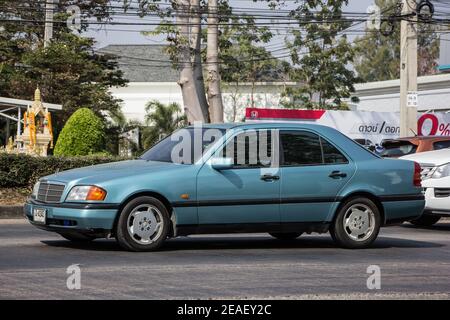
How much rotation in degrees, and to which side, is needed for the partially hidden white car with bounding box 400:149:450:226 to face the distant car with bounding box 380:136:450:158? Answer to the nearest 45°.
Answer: approximately 135° to its right

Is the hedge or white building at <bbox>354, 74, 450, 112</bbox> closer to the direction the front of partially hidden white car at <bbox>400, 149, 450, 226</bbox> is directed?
the hedge

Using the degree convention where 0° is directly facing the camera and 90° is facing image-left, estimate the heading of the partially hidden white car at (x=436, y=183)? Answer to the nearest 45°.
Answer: approximately 45°

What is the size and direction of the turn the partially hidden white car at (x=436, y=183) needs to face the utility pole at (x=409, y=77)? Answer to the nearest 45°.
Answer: approximately 135° to its right
